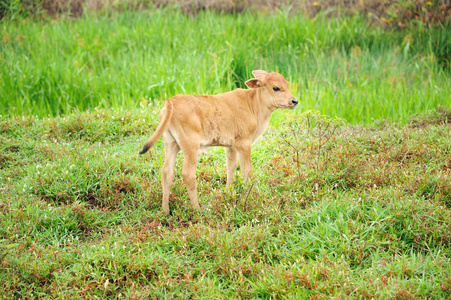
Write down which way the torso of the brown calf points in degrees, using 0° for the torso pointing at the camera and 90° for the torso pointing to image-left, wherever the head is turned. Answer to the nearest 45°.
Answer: approximately 225°

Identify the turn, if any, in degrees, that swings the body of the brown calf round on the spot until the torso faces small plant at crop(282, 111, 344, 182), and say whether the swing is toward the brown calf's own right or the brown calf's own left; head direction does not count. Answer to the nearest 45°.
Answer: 0° — it already faces it
